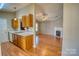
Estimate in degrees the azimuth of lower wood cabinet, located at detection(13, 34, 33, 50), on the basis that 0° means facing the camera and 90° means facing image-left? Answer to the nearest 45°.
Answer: approximately 45°
